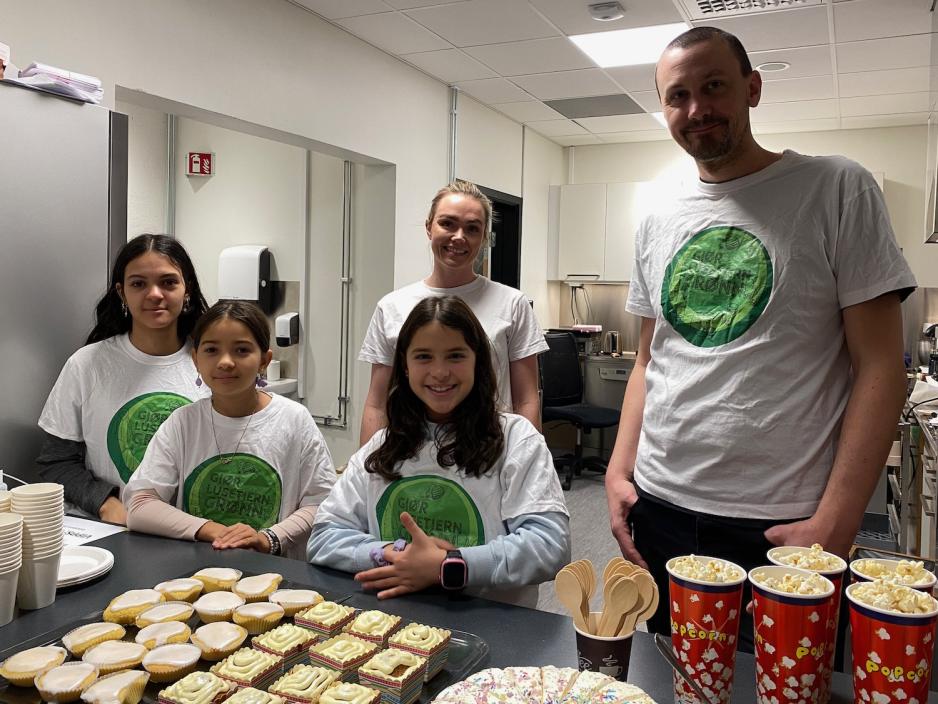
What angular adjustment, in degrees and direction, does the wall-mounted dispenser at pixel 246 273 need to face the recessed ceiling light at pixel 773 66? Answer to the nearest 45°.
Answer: approximately 135° to its left

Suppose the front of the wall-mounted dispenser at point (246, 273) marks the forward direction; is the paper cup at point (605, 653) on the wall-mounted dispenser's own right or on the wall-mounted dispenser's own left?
on the wall-mounted dispenser's own left

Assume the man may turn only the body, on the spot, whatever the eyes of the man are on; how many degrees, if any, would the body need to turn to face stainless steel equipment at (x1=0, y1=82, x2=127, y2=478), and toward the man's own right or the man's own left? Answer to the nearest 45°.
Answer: approximately 45° to the man's own right

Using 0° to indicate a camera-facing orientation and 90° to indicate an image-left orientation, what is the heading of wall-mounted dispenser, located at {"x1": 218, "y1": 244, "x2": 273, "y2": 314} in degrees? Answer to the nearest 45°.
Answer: approximately 45°

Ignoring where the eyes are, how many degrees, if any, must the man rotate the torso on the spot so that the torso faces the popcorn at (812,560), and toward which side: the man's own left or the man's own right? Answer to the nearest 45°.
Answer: approximately 45° to the man's own left
